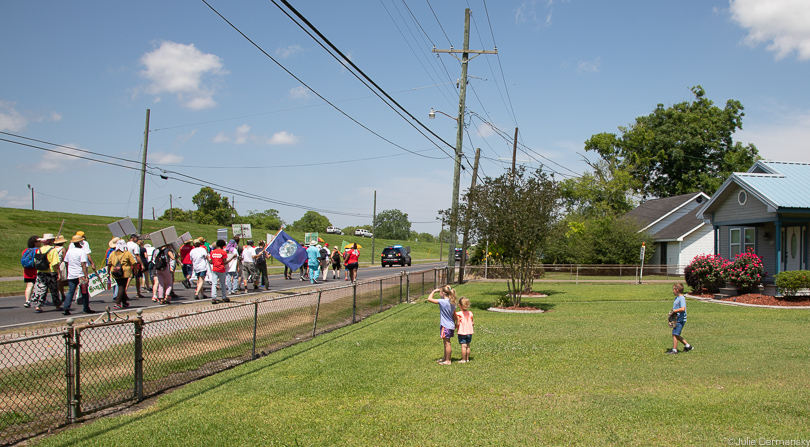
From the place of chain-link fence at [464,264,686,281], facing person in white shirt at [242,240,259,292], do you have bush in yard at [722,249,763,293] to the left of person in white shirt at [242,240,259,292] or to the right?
left

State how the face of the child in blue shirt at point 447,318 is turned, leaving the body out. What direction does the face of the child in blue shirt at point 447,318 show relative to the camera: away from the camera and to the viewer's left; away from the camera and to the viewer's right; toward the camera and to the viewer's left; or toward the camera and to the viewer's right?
away from the camera and to the viewer's left

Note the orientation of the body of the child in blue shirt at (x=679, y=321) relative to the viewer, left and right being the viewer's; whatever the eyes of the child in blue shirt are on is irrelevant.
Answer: facing to the left of the viewer

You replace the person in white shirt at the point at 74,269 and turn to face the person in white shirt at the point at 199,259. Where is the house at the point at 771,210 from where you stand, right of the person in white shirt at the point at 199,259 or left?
right

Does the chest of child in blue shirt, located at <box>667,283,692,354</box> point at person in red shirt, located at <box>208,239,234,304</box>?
yes

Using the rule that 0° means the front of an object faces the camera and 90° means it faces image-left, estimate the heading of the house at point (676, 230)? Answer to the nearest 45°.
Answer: approximately 45°

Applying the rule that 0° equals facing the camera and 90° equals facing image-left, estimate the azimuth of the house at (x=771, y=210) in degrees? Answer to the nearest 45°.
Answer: approximately 45°

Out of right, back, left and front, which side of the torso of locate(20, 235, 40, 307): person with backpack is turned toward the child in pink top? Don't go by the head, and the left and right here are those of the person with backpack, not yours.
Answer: right

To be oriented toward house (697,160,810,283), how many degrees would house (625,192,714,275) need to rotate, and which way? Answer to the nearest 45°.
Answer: approximately 45° to its left

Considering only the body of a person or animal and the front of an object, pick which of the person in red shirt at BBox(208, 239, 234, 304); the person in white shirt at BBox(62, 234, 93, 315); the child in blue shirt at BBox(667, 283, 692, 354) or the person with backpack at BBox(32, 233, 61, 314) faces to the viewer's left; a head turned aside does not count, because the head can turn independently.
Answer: the child in blue shirt

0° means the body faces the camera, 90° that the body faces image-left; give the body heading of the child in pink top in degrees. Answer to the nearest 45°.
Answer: approximately 135°

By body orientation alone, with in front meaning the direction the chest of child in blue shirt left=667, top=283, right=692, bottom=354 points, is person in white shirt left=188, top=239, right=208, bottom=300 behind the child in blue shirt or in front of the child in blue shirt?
in front
